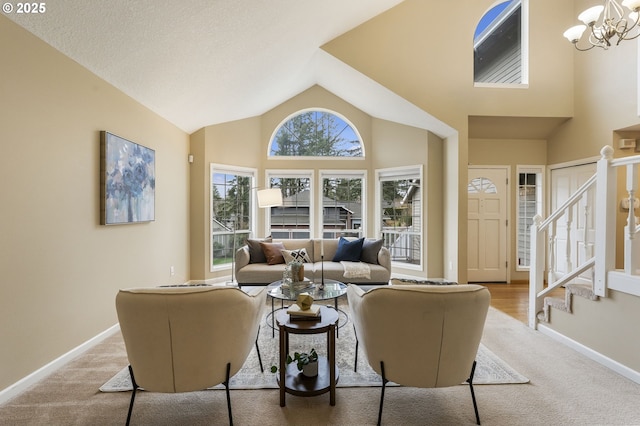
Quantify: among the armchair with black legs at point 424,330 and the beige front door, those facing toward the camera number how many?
1

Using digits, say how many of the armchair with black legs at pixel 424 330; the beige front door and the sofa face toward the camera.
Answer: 2

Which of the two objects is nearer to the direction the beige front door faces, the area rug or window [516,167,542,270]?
the area rug

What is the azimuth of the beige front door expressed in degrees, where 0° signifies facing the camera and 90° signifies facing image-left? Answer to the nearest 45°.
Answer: approximately 0°

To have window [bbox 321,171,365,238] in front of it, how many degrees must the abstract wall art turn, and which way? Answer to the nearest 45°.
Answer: approximately 45° to its left

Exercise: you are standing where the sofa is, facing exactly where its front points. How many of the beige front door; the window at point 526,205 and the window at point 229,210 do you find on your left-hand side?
2

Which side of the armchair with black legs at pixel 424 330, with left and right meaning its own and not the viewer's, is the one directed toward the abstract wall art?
left

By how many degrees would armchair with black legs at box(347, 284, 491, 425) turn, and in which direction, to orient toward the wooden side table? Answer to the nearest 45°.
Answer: approximately 90° to its left

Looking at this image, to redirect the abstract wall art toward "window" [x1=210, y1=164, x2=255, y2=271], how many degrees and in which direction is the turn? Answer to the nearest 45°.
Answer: approximately 90° to its left

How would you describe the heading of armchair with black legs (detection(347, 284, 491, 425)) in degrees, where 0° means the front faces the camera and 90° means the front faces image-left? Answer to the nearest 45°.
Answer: approximately 180°

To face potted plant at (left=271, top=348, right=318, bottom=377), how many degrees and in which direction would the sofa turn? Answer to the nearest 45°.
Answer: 0° — it already faces it

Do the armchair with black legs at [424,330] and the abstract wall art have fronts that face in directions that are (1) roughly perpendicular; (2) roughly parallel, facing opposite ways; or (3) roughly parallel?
roughly perpendicular

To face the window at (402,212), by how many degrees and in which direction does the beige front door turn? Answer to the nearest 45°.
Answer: approximately 90° to its right
